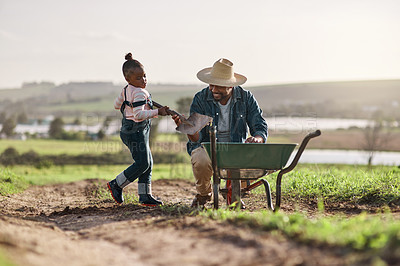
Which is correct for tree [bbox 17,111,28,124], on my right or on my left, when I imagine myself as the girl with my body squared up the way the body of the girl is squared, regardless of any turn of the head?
on my left

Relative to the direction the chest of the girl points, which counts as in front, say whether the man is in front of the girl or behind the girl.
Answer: in front

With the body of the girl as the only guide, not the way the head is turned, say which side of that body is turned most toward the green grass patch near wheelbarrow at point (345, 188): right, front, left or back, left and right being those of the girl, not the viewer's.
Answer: front

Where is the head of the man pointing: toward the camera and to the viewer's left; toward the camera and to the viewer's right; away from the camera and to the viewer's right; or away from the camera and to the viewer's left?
toward the camera and to the viewer's left

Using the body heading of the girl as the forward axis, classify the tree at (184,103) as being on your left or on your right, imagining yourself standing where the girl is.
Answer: on your left

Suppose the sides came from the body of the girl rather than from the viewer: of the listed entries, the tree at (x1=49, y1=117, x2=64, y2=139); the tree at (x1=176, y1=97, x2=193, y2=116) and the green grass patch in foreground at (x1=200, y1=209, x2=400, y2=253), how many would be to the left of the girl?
2

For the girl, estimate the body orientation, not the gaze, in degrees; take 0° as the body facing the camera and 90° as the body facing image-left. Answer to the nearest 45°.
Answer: approximately 270°

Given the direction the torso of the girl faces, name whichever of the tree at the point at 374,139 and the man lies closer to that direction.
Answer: the man

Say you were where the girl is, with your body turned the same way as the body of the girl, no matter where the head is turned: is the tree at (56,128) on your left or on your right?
on your left

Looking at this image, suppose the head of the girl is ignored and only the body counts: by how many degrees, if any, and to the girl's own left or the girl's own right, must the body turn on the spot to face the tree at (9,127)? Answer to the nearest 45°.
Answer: approximately 90° to the girl's own left

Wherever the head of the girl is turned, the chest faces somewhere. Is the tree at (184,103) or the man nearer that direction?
the man

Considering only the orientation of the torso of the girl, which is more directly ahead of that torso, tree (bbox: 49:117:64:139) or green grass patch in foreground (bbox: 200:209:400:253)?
the green grass patch in foreground

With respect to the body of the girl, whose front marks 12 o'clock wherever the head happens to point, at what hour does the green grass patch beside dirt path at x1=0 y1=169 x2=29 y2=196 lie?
The green grass patch beside dirt path is roughly at 8 o'clock from the girl.

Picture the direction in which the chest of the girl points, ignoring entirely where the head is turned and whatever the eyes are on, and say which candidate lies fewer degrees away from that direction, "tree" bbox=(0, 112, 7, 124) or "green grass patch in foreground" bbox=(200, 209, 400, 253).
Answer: the green grass patch in foreground

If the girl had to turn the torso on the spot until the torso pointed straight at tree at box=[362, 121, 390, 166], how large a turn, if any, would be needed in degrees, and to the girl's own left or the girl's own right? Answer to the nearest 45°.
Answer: approximately 45° to the girl's own left
